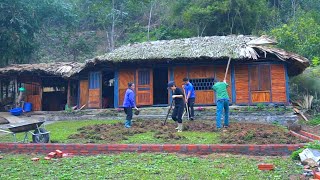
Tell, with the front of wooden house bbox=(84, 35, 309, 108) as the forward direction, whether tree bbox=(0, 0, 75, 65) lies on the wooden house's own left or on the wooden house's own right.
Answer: on the wooden house's own right

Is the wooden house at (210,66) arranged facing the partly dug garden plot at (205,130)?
yes

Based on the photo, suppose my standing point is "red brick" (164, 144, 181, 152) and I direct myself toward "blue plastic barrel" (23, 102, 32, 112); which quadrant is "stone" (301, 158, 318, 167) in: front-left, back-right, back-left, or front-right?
back-right

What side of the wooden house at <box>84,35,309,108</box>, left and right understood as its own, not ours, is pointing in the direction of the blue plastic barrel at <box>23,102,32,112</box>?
right

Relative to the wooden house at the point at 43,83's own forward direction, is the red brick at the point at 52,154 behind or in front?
in front

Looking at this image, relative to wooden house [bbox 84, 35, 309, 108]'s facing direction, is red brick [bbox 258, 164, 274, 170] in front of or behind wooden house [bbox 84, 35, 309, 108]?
in front

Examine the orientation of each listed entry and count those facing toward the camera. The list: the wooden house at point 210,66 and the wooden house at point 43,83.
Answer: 2

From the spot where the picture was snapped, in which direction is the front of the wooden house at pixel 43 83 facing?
facing the viewer

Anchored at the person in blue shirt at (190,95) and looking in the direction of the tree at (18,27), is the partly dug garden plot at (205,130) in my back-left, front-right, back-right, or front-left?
back-left

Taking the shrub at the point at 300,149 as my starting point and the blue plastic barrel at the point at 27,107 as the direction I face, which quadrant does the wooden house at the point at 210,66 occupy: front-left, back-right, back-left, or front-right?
front-right

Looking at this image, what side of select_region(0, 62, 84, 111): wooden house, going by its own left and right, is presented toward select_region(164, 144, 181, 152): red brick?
front

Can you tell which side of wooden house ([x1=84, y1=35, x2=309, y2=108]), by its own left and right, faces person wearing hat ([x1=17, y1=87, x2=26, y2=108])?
right

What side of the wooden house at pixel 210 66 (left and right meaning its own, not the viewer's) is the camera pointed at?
front

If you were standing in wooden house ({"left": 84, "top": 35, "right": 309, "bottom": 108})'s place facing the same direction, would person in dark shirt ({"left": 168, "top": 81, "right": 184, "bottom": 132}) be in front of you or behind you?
in front
